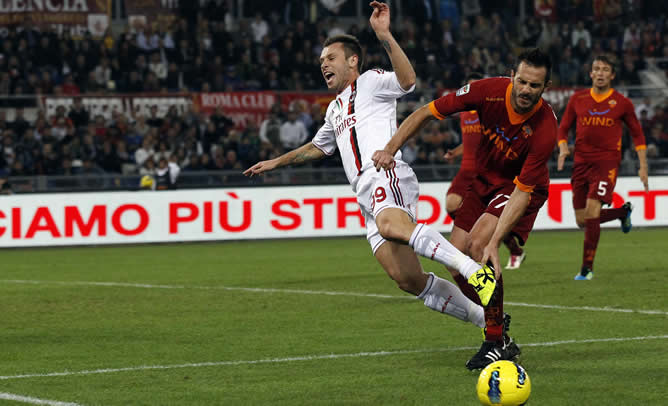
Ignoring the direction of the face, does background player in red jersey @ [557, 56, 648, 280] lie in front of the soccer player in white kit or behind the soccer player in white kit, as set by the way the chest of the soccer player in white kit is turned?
behind

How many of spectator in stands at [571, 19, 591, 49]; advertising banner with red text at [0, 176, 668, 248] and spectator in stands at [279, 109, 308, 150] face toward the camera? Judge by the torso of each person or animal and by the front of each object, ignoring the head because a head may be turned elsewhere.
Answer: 3

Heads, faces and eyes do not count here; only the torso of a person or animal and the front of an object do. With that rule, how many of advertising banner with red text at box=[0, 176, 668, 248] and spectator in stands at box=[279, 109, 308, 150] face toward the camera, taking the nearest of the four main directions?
2

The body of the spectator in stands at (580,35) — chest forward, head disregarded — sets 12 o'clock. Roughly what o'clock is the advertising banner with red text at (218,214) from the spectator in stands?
The advertising banner with red text is roughly at 1 o'clock from the spectator in stands.

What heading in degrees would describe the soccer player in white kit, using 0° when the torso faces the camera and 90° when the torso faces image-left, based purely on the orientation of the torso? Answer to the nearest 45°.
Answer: approximately 45°

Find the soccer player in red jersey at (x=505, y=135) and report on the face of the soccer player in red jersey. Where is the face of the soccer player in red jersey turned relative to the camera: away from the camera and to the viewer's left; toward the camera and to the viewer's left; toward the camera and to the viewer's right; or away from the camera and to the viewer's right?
toward the camera and to the viewer's left

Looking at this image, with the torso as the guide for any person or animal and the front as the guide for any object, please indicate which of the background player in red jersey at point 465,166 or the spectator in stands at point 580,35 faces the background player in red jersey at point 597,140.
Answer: the spectator in stands

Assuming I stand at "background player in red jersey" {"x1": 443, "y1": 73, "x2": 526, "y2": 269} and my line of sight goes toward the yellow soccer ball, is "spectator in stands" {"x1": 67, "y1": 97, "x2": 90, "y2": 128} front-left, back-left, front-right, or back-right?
back-right

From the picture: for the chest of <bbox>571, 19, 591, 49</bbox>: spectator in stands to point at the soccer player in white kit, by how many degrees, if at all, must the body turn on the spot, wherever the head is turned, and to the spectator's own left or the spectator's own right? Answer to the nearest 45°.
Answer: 0° — they already face them

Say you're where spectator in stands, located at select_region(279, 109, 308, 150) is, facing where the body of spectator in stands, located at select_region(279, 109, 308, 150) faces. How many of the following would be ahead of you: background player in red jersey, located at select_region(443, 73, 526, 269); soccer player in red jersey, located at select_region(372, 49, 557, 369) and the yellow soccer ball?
3

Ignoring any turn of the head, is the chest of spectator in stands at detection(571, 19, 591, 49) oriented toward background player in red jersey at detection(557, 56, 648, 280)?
yes

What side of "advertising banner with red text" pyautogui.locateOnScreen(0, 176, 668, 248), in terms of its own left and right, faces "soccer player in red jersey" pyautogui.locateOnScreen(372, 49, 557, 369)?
front

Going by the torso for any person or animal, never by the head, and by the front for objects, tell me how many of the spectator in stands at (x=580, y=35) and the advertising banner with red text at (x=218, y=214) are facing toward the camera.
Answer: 2

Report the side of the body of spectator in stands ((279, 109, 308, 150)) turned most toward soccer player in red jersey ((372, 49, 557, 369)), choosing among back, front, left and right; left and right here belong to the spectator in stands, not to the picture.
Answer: front
